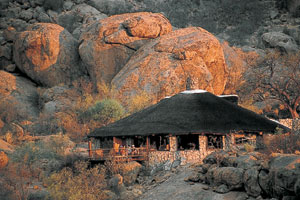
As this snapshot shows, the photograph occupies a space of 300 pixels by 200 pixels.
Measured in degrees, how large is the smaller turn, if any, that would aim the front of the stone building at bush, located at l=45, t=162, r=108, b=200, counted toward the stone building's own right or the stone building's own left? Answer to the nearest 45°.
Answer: approximately 45° to the stone building's own right

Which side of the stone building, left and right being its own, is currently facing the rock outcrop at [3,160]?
right

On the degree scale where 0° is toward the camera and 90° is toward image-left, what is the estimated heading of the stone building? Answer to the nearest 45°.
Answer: approximately 0°

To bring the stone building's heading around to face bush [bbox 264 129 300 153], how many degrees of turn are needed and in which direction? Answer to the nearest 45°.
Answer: approximately 45° to its left

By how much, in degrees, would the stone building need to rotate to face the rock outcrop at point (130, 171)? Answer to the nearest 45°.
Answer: approximately 45° to its right
